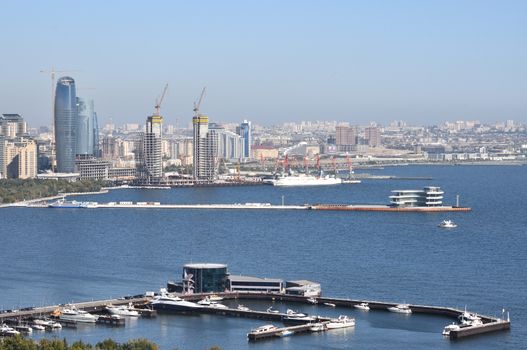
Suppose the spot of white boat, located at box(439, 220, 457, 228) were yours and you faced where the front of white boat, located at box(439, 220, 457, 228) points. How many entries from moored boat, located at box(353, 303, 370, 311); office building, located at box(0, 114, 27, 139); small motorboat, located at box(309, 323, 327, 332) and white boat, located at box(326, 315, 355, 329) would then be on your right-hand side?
3

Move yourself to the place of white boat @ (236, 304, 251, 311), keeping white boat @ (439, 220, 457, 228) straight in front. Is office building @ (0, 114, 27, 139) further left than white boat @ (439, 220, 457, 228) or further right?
left

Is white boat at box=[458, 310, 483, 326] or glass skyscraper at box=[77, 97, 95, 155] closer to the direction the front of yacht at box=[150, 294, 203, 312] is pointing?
the white boat
